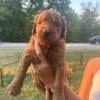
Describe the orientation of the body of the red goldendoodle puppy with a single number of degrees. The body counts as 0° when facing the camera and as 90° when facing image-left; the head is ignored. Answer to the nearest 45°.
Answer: approximately 0°

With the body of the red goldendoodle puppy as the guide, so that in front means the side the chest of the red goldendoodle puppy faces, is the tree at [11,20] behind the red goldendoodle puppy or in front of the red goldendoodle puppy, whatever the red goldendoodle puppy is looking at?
behind

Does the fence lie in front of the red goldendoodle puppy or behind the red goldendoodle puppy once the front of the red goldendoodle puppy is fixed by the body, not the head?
behind
